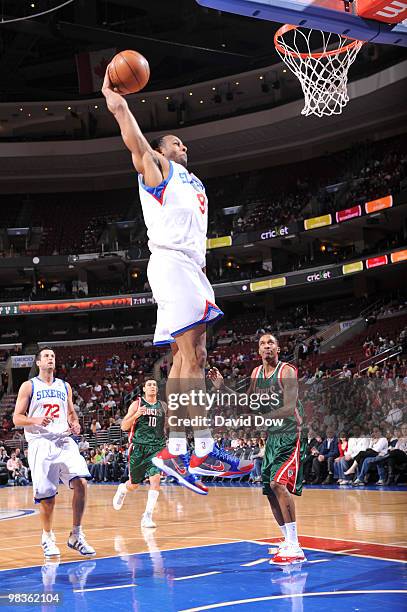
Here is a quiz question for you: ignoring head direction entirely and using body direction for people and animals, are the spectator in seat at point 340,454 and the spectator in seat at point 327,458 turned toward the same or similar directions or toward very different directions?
same or similar directions

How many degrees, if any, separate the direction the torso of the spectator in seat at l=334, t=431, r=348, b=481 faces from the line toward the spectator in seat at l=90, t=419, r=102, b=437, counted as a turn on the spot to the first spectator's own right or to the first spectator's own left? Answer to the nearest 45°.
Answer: approximately 90° to the first spectator's own right

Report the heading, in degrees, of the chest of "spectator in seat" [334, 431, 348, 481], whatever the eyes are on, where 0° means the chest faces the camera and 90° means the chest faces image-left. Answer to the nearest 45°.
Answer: approximately 45°

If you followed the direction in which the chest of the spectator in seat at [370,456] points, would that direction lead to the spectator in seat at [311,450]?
no

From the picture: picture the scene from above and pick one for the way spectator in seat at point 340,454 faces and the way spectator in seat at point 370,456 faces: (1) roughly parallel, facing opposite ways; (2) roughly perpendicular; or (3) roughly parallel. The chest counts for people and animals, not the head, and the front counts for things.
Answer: roughly parallel

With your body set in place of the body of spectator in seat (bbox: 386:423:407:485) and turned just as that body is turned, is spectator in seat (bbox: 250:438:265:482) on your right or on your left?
on your right

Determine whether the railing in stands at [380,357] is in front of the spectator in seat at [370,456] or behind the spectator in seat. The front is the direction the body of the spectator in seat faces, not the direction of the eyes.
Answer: behind

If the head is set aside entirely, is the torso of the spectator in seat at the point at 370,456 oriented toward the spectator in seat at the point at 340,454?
no

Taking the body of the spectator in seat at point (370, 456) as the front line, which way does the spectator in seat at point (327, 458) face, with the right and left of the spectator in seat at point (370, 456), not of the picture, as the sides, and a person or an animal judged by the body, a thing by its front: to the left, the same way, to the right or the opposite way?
the same way

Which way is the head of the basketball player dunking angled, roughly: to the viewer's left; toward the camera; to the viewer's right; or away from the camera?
to the viewer's right

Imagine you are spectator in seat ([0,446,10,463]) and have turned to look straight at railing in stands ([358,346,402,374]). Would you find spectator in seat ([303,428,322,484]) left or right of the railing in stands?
right

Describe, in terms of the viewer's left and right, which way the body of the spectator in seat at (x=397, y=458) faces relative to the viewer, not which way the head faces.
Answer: facing the viewer and to the left of the viewer

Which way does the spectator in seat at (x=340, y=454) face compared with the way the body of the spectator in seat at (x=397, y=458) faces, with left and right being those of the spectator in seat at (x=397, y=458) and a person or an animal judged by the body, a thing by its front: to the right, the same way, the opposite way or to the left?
the same way

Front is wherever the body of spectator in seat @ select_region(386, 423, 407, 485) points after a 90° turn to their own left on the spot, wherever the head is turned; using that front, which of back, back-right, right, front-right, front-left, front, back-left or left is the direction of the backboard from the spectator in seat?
front-right
